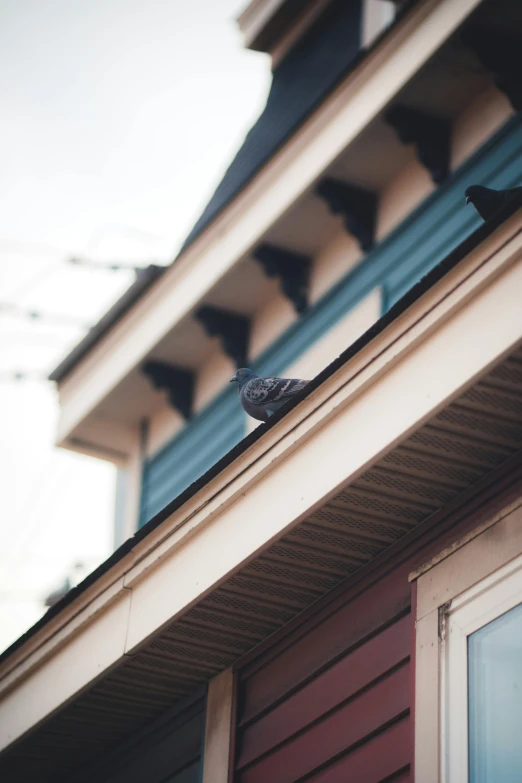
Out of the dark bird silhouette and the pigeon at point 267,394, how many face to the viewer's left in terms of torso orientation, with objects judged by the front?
2

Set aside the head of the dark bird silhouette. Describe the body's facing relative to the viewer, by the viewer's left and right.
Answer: facing to the left of the viewer

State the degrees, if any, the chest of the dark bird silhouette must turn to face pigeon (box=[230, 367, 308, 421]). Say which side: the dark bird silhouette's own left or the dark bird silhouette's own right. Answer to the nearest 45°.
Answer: approximately 45° to the dark bird silhouette's own right

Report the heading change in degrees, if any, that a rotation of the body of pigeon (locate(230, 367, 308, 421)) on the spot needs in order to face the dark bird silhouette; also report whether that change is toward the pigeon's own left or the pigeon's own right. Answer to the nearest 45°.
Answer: approximately 135° to the pigeon's own left

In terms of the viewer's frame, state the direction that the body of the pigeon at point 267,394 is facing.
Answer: to the viewer's left
